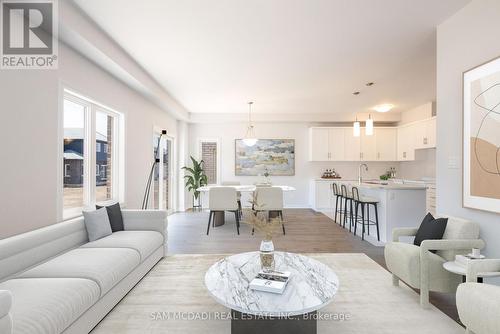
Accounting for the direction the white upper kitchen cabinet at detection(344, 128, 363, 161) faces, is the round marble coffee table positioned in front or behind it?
in front

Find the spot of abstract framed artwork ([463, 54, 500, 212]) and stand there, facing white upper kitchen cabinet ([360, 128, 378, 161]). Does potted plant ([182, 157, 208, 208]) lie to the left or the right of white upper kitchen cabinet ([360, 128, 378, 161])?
left

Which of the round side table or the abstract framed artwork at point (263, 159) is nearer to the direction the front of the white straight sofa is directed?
the round side table

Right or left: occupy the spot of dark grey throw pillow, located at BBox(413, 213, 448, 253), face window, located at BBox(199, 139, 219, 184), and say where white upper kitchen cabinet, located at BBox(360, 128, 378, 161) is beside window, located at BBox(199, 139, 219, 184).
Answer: right

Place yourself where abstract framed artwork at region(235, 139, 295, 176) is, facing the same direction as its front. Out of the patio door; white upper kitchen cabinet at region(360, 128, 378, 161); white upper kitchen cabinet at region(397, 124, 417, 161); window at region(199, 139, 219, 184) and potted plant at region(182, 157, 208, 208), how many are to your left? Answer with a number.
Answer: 2

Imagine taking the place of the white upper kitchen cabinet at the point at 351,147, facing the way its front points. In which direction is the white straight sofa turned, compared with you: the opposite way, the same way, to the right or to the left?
to the left

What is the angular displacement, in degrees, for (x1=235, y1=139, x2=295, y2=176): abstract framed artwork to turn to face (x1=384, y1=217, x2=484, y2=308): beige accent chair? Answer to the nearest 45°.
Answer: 0° — it already faces it

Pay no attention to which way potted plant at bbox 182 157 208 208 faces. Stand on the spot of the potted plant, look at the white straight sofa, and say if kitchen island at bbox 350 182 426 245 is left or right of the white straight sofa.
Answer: left

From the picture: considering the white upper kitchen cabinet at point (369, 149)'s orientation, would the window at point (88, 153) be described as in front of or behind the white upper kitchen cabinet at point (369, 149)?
in front

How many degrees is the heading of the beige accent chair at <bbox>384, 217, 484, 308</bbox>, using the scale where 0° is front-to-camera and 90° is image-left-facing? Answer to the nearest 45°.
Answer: approximately 45°

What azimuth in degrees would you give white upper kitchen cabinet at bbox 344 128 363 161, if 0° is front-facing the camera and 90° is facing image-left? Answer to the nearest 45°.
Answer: approximately 0°

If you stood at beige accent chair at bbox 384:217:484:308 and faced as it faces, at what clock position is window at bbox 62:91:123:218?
The window is roughly at 1 o'clock from the beige accent chair.
